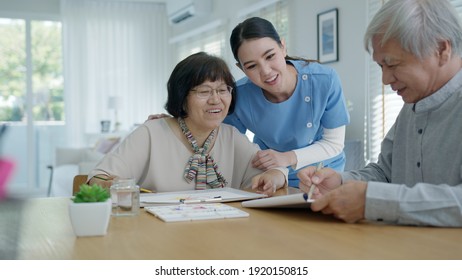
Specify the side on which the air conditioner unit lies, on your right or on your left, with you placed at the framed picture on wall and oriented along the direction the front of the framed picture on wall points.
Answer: on your right

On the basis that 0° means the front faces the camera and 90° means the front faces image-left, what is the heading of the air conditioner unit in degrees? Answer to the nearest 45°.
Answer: approximately 45°

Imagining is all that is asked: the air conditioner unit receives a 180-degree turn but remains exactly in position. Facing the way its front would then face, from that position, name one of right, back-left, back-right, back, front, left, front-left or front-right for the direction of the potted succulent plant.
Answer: back-right

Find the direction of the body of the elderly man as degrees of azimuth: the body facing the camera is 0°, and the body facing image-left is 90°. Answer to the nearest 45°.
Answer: approximately 45°

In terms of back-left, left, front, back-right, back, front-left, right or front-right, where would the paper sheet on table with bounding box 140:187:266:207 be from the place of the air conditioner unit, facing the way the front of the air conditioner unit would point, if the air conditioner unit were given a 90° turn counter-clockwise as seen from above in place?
front-right

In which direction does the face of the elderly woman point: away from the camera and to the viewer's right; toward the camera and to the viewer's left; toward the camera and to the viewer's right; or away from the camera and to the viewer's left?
toward the camera and to the viewer's right

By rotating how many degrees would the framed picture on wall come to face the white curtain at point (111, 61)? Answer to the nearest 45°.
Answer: approximately 90° to its right

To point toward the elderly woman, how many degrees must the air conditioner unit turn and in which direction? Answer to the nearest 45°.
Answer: approximately 45° to its left

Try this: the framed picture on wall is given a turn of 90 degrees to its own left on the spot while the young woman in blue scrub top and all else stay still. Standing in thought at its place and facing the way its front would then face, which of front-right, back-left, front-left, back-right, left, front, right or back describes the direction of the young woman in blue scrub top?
front-right

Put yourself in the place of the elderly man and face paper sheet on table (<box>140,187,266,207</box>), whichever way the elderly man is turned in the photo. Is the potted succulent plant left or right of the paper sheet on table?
left
